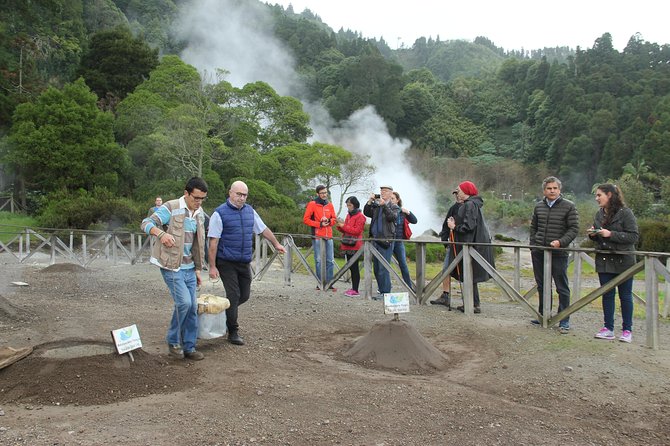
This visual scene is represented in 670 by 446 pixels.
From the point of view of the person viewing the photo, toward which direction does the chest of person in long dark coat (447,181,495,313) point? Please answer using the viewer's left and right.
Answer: facing to the left of the viewer

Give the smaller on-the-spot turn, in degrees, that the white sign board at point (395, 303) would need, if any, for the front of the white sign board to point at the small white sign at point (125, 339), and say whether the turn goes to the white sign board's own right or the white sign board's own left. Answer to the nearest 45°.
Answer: approximately 45° to the white sign board's own right

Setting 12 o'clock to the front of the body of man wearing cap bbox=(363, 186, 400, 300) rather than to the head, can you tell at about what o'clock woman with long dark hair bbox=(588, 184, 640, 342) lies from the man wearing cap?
The woman with long dark hair is roughly at 9 o'clock from the man wearing cap.

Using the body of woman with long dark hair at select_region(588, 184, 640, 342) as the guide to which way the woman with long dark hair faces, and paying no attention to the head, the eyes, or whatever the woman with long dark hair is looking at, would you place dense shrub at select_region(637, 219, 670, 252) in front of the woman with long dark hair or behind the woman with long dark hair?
behind

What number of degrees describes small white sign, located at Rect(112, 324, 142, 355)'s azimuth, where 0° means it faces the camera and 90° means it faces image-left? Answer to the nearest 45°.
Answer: approximately 0°

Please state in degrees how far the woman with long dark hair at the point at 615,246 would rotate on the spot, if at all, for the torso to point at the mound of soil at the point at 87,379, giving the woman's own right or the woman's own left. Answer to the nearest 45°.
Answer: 0° — they already face it

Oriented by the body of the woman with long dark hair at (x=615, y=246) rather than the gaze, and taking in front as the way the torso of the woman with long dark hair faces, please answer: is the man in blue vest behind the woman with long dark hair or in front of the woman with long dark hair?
in front

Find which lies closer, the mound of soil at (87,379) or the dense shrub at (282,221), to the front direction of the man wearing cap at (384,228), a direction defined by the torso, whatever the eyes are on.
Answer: the mound of soil

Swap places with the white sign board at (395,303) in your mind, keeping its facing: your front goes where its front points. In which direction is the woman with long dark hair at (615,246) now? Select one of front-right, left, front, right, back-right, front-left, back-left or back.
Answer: left

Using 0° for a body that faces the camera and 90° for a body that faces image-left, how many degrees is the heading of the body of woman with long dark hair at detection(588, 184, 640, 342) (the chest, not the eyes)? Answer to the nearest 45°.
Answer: approximately 45°

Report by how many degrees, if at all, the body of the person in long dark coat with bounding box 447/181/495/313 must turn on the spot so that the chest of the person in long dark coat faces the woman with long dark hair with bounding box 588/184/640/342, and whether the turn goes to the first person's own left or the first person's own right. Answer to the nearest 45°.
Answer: approximately 135° to the first person's own left

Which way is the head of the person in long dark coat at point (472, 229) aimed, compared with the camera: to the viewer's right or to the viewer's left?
to the viewer's left

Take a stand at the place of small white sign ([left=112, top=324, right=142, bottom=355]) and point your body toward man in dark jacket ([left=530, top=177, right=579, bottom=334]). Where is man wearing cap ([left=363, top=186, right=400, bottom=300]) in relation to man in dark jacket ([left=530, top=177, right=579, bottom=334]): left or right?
left

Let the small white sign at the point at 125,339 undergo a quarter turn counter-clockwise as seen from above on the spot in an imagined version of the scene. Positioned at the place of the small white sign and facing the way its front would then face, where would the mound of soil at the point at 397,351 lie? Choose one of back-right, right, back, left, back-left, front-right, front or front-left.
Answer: front
